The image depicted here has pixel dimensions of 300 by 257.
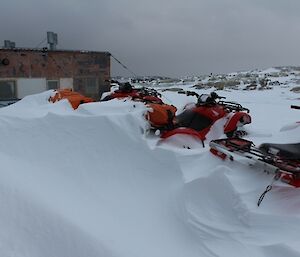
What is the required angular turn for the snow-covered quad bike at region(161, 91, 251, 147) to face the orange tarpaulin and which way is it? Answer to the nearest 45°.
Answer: approximately 135° to its left

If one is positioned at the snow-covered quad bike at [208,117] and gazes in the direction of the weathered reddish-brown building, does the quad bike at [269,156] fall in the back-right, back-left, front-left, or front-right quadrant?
back-left

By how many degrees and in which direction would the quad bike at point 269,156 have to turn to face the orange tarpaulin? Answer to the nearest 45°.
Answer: approximately 90° to its left

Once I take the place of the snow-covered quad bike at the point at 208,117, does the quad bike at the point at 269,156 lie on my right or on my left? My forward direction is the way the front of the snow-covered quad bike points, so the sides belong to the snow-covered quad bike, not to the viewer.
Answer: on my right

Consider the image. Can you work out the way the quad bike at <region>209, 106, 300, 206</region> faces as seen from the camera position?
facing away from the viewer and to the right of the viewer

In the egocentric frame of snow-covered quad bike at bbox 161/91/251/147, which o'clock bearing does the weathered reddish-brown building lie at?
The weathered reddish-brown building is roughly at 9 o'clock from the snow-covered quad bike.

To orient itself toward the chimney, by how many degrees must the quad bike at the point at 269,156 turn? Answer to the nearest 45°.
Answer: approximately 90° to its left

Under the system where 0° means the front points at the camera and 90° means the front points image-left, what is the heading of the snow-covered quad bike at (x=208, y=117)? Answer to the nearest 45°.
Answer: approximately 225°
